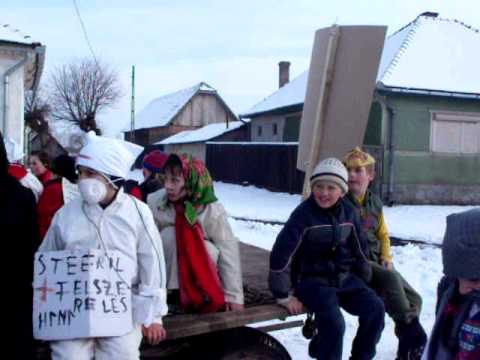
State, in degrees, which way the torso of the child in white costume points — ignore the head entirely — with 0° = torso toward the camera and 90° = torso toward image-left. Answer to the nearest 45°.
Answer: approximately 45°

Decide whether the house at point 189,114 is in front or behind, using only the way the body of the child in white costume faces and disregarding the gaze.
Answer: behind

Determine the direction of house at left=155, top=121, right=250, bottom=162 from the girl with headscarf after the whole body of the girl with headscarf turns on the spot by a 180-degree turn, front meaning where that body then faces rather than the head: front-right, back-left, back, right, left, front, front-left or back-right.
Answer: front-left

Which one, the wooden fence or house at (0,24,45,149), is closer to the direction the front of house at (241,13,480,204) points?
the house

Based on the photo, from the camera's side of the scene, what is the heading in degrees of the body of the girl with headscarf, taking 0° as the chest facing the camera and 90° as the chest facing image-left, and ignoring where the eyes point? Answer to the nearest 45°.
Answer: approximately 45°
